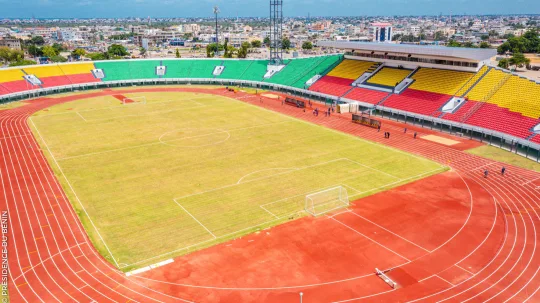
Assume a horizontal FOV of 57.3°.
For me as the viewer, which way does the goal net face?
facing away from the viewer and to the left of the viewer
